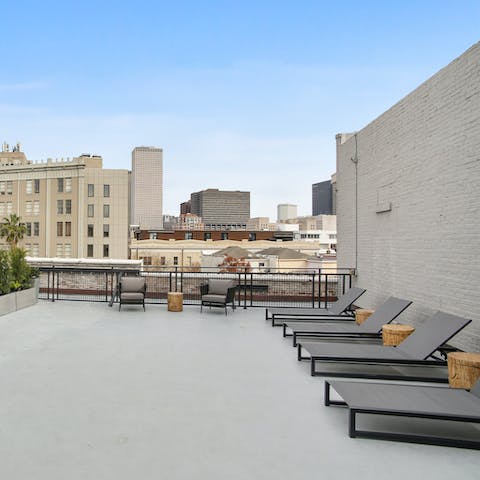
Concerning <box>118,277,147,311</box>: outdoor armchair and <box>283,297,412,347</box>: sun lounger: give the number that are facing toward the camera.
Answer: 1

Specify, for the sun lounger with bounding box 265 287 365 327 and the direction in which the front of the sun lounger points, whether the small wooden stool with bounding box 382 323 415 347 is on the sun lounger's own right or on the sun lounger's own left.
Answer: on the sun lounger's own left

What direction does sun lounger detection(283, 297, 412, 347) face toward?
to the viewer's left

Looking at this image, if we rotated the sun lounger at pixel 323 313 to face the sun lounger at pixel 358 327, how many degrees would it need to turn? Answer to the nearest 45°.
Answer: approximately 90° to its left

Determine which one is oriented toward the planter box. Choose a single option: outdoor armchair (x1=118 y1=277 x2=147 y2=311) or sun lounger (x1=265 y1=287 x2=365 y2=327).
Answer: the sun lounger

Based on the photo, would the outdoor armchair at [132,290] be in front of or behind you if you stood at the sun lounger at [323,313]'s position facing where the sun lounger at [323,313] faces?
in front

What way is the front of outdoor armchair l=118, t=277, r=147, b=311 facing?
toward the camera

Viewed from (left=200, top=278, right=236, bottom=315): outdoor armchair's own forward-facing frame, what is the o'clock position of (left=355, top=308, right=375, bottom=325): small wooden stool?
The small wooden stool is roughly at 9 o'clock from the outdoor armchair.

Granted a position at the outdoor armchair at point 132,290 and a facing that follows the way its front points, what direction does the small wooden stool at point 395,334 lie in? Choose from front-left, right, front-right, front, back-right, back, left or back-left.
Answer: front-left

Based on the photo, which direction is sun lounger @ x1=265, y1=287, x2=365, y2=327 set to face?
to the viewer's left

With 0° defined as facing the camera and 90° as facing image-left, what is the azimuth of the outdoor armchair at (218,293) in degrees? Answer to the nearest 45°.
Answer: approximately 45°

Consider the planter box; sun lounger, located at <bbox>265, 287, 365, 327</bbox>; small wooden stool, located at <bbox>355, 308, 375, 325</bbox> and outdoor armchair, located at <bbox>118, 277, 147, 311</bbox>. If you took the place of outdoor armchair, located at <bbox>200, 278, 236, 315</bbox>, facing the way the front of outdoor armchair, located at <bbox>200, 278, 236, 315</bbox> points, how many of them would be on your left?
2

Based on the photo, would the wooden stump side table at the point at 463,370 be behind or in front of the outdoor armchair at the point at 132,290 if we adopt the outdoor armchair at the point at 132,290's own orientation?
in front

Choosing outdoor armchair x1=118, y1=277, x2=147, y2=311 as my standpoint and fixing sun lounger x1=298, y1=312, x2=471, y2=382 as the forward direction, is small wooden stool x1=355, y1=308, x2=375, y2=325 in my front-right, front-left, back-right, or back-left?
front-left

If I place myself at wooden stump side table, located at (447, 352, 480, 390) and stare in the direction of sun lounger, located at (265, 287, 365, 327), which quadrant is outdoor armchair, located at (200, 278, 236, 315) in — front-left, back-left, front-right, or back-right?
front-left
